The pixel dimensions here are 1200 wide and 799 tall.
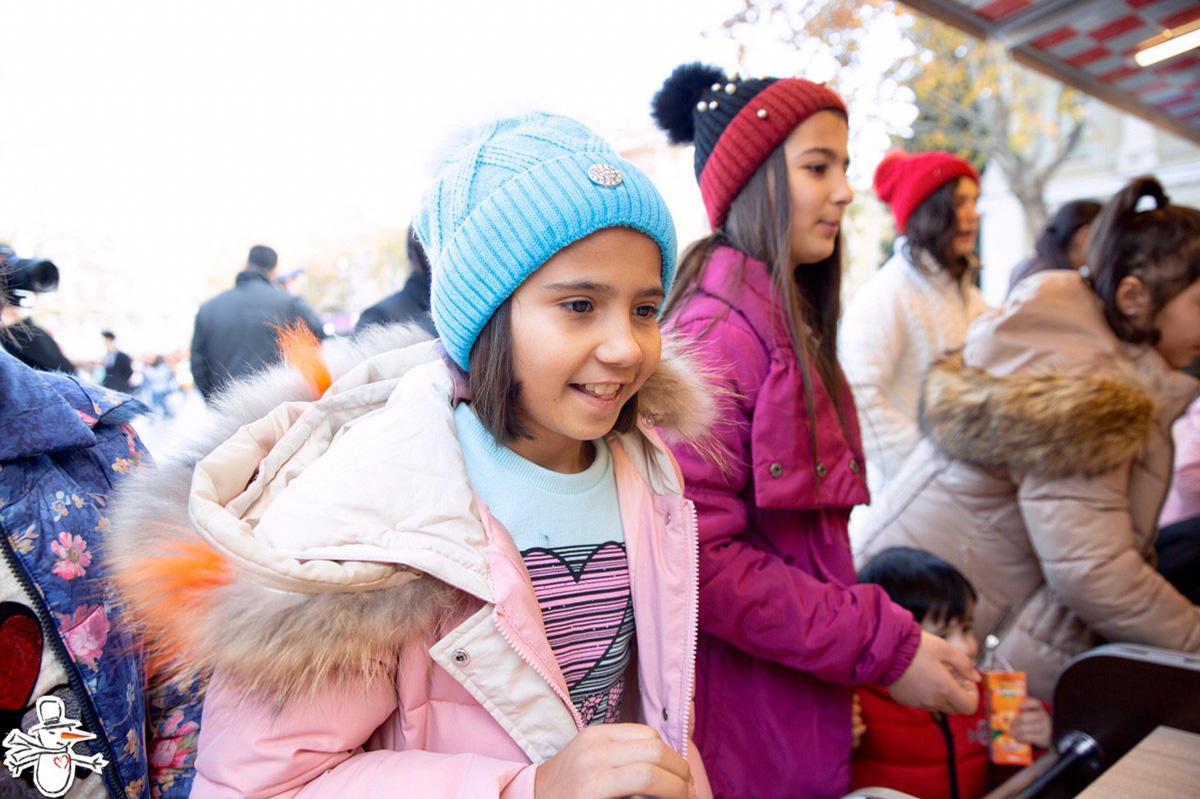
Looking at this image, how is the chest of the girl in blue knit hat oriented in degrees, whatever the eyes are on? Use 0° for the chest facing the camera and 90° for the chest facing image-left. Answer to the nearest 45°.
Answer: approximately 315°

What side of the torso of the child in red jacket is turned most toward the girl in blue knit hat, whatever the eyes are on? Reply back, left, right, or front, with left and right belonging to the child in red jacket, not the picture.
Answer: right

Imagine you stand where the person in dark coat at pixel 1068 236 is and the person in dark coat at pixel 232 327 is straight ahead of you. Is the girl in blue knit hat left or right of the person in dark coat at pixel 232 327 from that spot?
left

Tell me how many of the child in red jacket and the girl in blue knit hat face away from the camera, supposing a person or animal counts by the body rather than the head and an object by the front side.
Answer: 0

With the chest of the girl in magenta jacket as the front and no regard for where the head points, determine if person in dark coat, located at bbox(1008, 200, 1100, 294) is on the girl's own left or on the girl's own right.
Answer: on the girl's own left

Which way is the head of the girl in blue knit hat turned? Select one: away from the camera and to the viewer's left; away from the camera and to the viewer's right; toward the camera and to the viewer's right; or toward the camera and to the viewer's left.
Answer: toward the camera and to the viewer's right

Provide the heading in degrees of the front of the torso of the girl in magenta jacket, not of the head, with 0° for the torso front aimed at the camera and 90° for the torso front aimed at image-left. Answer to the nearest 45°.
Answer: approximately 270°

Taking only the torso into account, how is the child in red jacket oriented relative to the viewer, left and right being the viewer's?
facing the viewer and to the right of the viewer
